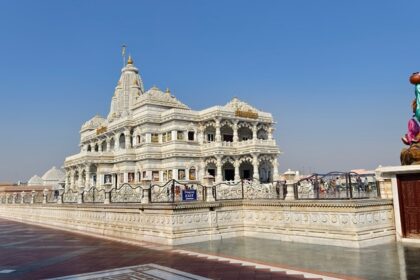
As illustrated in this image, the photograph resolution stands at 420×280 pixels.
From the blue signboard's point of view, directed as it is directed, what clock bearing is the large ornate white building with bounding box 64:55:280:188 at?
The large ornate white building is roughly at 6 o'clock from the blue signboard.

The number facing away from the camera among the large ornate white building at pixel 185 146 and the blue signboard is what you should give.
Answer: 0

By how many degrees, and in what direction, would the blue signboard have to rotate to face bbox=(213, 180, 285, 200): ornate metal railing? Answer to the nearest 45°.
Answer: approximately 135° to its left

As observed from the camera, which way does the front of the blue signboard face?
facing the viewer

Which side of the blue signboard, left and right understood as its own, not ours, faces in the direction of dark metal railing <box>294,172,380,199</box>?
left

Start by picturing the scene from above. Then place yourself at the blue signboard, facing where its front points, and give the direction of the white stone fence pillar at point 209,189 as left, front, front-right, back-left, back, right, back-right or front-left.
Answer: left
